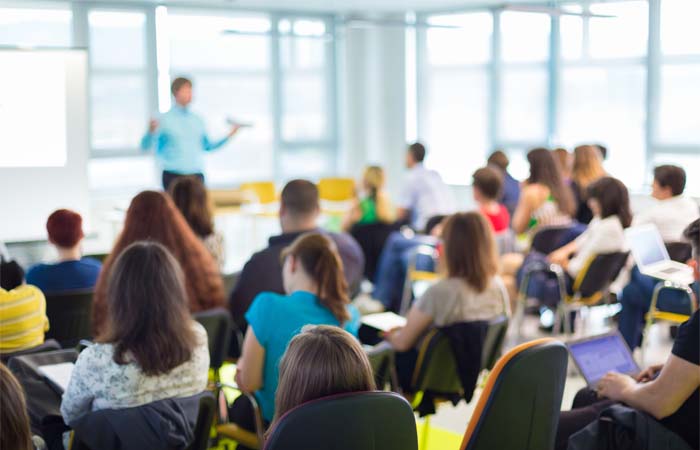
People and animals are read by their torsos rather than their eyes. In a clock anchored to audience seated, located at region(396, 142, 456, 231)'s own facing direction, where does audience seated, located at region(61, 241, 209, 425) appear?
audience seated, located at region(61, 241, 209, 425) is roughly at 8 o'clock from audience seated, located at region(396, 142, 456, 231).

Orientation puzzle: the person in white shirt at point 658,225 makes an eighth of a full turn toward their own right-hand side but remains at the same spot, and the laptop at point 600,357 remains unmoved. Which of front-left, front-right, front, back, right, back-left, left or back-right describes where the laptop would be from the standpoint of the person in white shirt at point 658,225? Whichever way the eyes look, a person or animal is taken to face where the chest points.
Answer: back-left

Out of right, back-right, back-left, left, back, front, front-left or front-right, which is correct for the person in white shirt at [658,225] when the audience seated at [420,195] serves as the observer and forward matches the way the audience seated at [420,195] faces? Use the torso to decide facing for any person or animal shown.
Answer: back

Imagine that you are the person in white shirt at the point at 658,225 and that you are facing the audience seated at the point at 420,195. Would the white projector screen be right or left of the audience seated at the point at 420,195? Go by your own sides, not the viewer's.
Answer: left

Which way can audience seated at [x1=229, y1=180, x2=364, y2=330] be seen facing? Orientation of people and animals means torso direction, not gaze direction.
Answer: away from the camera

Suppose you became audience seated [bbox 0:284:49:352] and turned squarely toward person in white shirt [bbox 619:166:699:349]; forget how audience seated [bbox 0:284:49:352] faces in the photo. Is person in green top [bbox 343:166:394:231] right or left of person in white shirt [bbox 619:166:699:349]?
left

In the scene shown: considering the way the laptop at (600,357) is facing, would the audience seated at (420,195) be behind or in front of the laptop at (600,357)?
behind

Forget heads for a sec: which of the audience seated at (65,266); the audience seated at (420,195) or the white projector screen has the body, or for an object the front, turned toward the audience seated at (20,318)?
the white projector screen

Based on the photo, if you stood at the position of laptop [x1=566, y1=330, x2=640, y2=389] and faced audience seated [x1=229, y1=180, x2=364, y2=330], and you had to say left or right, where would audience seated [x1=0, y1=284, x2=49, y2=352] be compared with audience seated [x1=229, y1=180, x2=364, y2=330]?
left

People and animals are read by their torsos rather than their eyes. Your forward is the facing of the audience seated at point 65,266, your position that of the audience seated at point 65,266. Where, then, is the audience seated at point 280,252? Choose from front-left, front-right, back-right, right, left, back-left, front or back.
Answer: right

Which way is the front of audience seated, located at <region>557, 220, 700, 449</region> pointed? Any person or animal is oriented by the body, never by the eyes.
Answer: to the viewer's left

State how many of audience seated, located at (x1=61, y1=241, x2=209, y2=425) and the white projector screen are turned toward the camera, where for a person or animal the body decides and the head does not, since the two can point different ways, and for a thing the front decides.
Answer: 1

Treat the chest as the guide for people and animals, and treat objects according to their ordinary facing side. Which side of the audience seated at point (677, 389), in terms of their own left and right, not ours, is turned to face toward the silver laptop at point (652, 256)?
right

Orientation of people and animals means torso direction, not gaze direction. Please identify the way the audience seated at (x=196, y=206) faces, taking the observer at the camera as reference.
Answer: facing away from the viewer

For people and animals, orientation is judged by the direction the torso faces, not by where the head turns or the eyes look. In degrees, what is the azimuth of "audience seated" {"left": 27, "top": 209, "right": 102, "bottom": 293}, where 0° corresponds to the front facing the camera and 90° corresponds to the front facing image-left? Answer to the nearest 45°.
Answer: approximately 180°

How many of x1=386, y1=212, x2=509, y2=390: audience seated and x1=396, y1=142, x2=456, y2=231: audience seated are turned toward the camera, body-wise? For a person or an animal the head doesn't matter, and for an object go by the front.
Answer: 0
